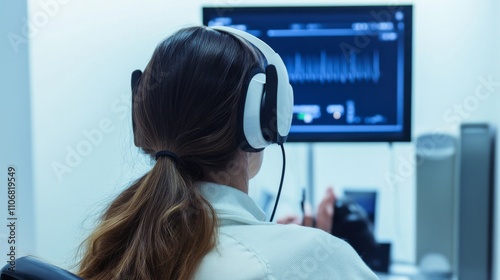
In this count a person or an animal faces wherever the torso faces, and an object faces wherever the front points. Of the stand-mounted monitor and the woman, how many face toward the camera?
1

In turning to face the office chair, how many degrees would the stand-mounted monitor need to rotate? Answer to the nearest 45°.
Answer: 0° — it already faces it

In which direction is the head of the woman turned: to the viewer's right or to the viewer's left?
to the viewer's right

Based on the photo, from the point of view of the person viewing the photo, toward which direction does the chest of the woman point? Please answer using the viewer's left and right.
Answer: facing away from the viewer and to the right of the viewer

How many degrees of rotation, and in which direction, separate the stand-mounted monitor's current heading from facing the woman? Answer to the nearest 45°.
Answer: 0° — it already faces them
